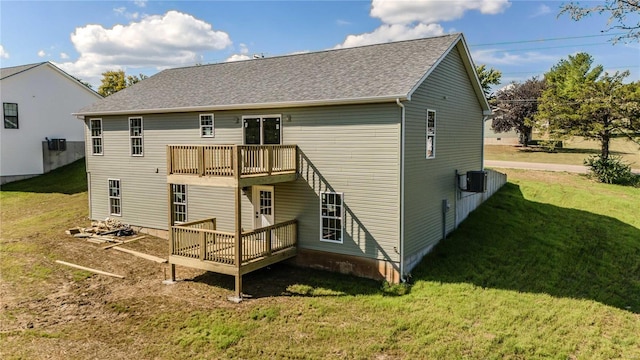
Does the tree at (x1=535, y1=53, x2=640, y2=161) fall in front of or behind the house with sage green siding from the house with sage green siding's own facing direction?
in front

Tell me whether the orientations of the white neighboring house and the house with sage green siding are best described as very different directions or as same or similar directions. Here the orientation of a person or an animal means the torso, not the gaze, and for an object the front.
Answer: same or similar directions

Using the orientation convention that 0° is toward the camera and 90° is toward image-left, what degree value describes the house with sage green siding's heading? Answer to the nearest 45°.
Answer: approximately 225°

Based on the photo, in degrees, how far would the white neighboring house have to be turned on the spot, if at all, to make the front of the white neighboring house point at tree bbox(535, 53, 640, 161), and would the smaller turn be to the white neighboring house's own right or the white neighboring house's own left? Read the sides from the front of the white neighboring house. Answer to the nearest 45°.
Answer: approximately 90° to the white neighboring house's own right

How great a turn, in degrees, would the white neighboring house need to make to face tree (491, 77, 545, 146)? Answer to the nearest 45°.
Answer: approximately 45° to its right

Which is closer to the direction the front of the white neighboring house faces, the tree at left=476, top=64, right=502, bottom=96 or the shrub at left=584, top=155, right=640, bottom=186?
the tree

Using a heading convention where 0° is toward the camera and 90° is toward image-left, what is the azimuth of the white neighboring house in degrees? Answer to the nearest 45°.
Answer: approximately 225°

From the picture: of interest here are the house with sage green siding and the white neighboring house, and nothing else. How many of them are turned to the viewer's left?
0

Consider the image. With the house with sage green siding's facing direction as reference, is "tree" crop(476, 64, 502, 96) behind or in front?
in front

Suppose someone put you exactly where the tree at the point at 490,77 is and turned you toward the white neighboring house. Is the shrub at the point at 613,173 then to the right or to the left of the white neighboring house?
left

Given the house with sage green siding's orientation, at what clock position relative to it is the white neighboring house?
The white neighboring house is roughly at 9 o'clock from the house with sage green siding.

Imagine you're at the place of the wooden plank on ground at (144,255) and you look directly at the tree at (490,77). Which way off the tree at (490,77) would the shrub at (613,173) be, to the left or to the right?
right
